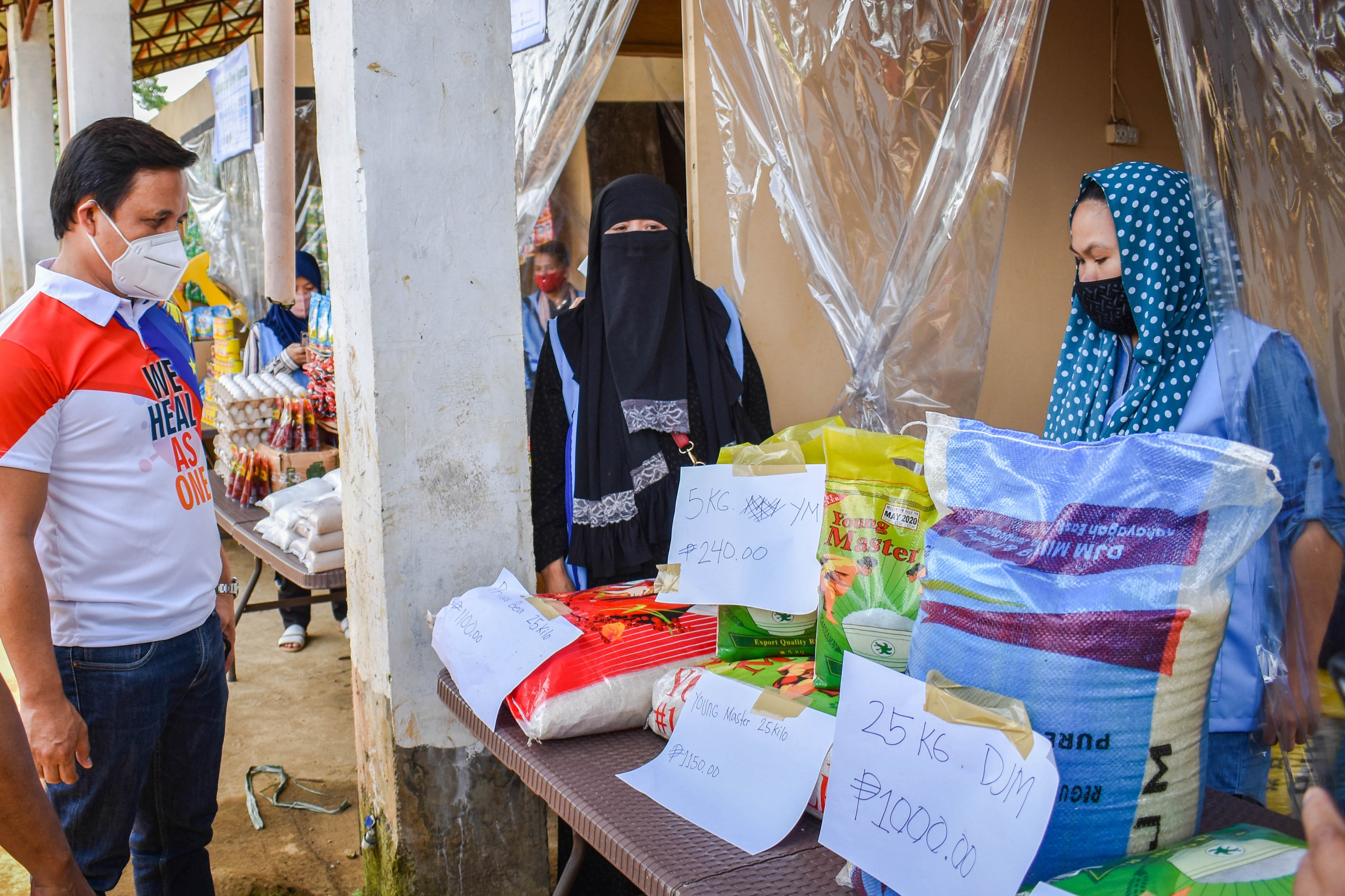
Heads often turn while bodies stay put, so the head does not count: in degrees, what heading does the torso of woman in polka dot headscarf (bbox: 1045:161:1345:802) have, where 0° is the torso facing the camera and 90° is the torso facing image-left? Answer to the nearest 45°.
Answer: approximately 45°

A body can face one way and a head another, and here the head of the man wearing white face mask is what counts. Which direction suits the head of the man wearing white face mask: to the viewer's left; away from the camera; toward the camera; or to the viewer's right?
to the viewer's right

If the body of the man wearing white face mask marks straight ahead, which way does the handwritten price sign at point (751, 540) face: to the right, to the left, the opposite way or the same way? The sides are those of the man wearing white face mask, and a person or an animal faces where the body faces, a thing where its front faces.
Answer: to the right

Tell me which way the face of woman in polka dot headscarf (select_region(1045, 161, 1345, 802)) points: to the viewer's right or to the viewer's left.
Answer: to the viewer's left

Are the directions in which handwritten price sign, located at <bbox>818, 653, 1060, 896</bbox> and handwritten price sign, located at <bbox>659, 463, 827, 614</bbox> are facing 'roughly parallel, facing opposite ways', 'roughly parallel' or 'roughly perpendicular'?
roughly parallel

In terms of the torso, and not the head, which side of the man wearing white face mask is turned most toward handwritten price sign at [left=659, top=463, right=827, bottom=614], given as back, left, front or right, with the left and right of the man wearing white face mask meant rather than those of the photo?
front

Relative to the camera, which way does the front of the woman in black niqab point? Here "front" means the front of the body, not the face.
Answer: toward the camera

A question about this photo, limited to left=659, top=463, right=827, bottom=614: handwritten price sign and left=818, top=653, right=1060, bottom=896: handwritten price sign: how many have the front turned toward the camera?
2

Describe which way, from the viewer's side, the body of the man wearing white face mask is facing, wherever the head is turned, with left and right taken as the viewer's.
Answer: facing the viewer and to the right of the viewer

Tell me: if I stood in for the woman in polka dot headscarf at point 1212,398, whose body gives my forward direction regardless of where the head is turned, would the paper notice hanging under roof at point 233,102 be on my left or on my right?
on my right

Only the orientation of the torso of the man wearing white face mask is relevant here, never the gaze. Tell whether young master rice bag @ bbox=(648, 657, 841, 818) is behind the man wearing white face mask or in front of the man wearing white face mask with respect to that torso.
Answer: in front

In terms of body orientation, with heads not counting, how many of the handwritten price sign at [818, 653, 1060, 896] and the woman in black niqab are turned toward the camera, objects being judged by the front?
2

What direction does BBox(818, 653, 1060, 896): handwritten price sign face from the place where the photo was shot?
facing the viewer

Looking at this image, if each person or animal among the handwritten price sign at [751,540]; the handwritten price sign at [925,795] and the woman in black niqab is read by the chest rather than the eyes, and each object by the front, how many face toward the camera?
3

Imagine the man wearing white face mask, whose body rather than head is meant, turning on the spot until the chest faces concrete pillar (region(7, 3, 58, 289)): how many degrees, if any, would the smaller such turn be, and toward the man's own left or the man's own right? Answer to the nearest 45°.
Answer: approximately 135° to the man's own left
